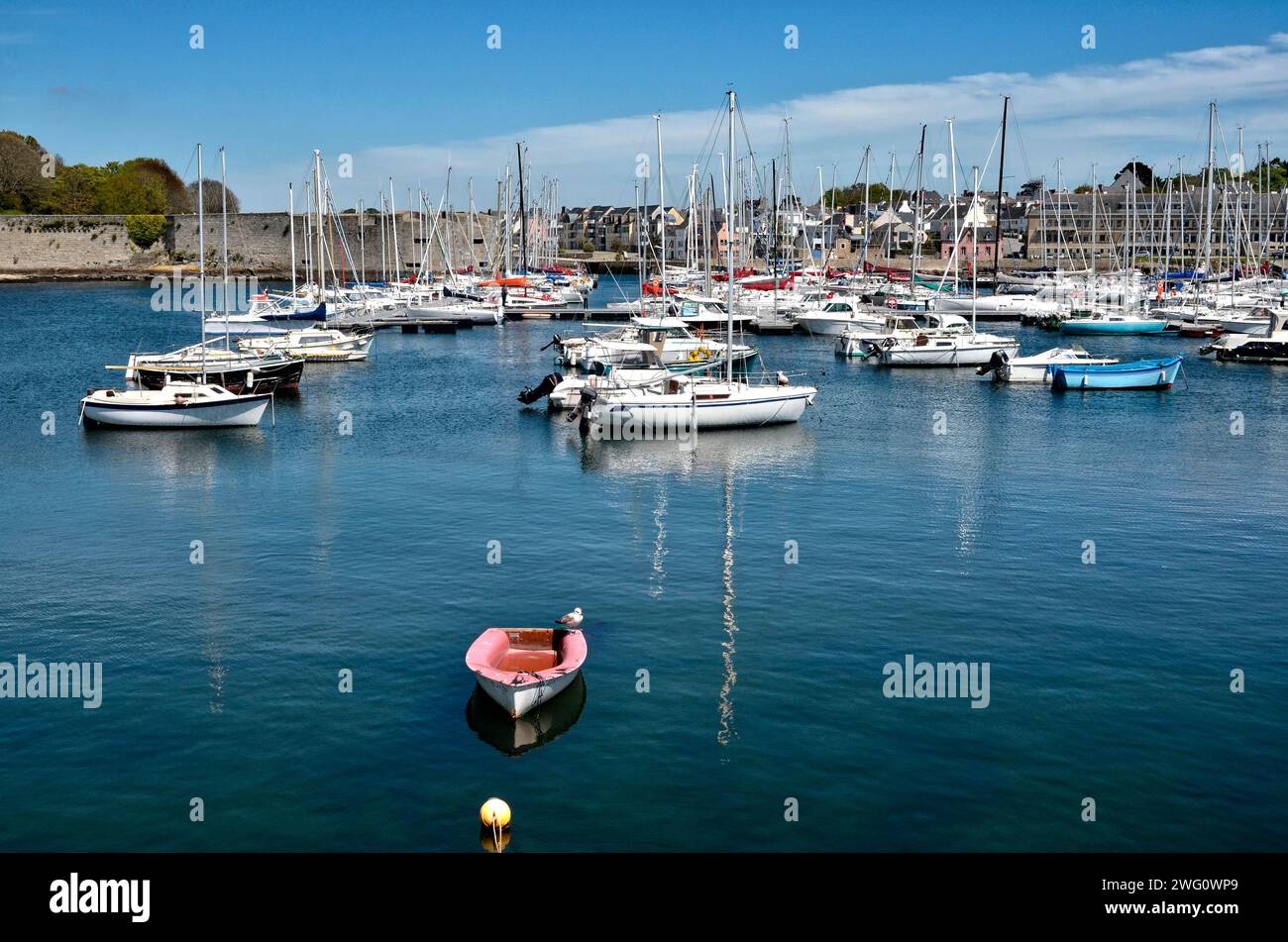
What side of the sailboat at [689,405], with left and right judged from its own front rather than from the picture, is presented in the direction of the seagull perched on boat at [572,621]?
right

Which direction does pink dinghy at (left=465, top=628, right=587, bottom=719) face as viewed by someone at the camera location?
facing the viewer

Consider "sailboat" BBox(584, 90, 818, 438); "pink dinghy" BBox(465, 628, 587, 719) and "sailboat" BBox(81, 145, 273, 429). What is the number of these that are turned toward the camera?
1

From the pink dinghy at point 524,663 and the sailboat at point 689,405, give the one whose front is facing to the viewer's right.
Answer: the sailboat

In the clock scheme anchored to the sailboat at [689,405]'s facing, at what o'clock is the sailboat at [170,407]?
the sailboat at [170,407] is roughly at 6 o'clock from the sailboat at [689,405].

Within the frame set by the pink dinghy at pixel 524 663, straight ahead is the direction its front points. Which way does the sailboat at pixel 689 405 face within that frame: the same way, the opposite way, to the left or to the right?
to the left

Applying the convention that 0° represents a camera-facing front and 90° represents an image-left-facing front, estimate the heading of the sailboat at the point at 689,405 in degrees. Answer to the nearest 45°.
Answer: approximately 270°

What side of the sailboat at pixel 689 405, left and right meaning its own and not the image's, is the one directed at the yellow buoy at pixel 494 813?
right
